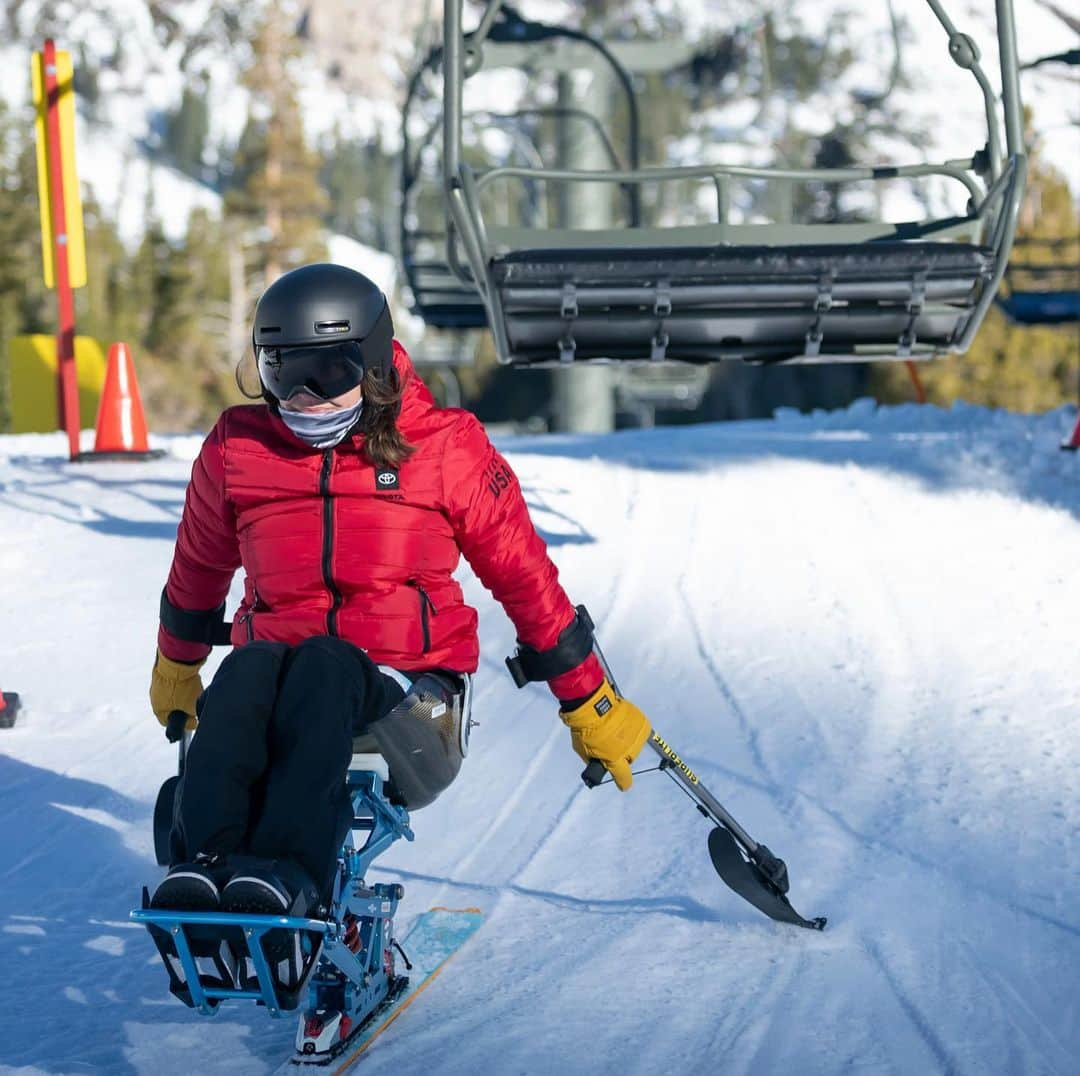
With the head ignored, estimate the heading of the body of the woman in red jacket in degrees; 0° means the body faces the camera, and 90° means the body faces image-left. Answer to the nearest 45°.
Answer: approximately 45°

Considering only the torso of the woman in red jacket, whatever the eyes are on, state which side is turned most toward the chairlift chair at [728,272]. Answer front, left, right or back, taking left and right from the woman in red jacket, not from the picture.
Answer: back

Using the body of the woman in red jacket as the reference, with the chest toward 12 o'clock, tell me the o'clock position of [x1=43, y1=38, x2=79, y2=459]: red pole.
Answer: The red pole is roughly at 4 o'clock from the woman in red jacket.
